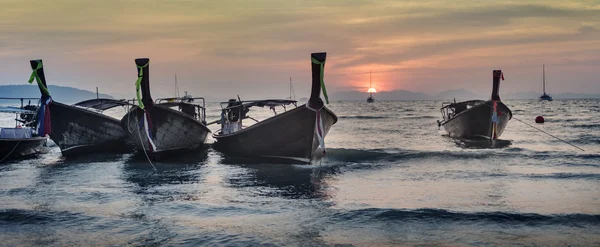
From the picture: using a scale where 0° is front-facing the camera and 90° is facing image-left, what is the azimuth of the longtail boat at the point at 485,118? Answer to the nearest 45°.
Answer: approximately 315°

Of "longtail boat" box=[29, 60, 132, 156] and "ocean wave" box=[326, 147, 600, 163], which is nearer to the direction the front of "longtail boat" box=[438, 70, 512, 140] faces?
the ocean wave

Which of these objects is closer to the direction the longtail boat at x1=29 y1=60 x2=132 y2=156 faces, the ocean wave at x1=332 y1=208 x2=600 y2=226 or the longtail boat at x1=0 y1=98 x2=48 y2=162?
the longtail boat

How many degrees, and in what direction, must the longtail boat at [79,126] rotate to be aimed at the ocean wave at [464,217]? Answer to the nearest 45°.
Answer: approximately 90° to its left

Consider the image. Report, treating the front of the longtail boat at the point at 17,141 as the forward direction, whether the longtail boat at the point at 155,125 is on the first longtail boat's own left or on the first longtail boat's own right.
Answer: on the first longtail boat's own left
